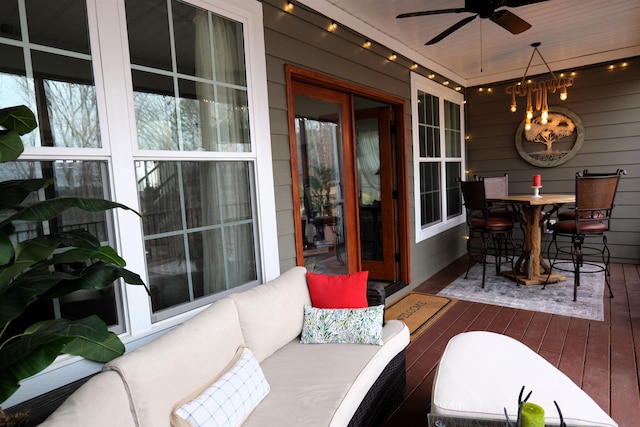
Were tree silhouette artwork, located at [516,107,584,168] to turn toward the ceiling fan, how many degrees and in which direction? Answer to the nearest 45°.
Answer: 0° — it already faces it

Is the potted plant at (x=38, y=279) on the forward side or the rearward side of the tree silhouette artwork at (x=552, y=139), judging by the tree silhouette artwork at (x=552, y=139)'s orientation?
on the forward side

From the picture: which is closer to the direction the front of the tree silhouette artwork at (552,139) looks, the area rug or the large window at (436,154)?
the area rug

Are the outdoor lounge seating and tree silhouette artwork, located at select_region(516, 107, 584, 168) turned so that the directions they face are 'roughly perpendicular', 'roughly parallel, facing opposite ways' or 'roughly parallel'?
roughly perpendicular

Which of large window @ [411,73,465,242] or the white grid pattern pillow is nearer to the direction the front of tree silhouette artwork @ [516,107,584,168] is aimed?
the white grid pattern pillow

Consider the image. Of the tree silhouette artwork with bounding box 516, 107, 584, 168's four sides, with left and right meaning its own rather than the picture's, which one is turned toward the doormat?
front

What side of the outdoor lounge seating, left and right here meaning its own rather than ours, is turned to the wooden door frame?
left

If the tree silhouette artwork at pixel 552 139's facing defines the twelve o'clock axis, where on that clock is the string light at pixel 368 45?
The string light is roughly at 1 o'clock from the tree silhouette artwork.

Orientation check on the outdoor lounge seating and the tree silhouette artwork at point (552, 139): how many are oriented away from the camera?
0

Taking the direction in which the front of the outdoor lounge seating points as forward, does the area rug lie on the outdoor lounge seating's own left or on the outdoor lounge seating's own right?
on the outdoor lounge seating's own left

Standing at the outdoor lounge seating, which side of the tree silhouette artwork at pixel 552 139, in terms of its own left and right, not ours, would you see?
front

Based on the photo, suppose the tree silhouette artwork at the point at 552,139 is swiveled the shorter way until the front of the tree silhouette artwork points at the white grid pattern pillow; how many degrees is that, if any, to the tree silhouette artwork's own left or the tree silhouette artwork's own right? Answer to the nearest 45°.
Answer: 0° — it already faces it

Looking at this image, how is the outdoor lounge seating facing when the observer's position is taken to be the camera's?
facing the viewer and to the right of the viewer

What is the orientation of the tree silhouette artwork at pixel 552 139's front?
toward the camera

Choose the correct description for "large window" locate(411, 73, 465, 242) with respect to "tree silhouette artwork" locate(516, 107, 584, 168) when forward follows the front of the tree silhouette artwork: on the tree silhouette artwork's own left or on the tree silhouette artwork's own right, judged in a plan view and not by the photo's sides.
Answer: on the tree silhouette artwork's own right

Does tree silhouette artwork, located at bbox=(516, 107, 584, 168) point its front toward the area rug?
yes
